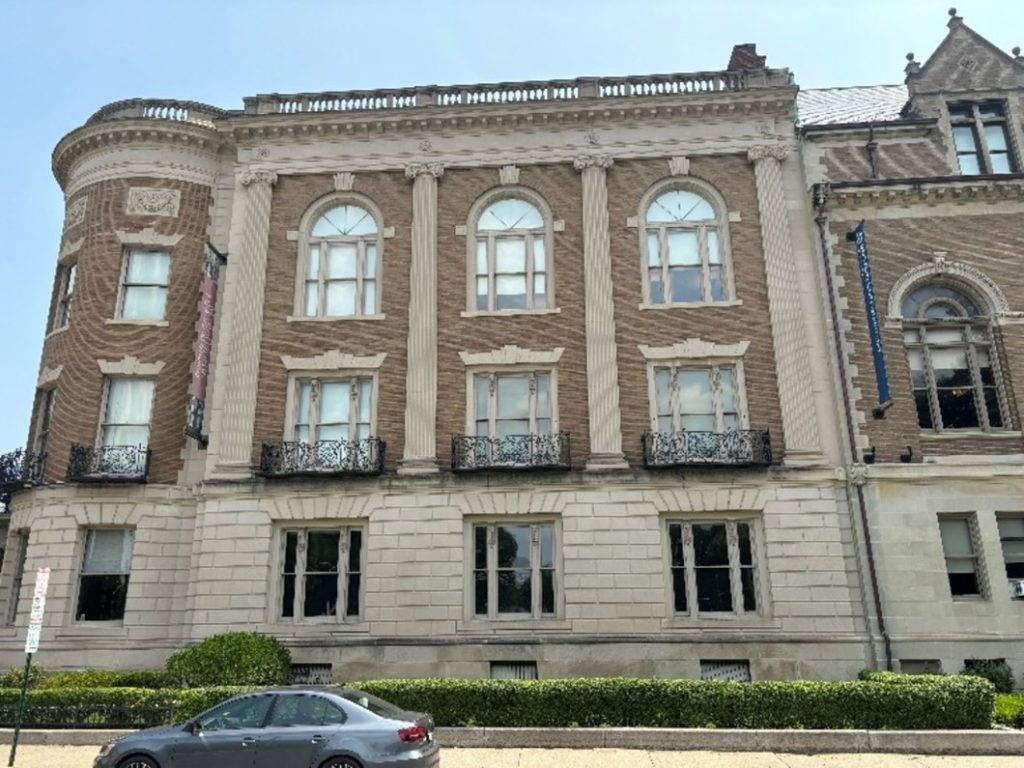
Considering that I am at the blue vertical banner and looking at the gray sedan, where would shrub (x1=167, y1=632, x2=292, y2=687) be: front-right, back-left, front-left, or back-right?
front-right

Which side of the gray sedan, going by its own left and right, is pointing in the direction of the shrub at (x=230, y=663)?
right

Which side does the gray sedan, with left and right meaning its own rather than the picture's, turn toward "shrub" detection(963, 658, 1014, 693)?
back

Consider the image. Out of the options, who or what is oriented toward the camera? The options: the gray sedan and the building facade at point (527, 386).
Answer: the building facade

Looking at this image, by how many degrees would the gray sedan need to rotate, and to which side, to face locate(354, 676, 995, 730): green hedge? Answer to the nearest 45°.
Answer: approximately 180°

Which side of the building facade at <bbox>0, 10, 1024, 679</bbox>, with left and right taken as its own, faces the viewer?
front

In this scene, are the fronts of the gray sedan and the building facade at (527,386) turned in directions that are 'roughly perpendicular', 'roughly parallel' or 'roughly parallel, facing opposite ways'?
roughly perpendicular

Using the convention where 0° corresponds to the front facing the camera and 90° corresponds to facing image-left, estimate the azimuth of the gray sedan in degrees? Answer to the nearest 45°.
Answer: approximately 90°

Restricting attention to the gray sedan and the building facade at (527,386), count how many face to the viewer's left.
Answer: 1

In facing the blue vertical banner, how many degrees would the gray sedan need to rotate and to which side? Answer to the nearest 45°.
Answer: approximately 180°
